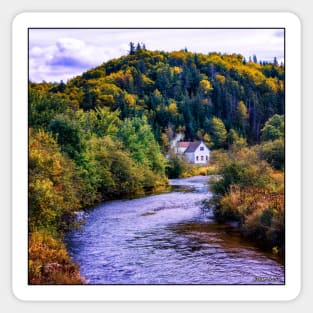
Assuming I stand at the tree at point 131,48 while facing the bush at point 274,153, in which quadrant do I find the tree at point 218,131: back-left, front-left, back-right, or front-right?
front-left

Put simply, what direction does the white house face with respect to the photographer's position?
facing the viewer and to the right of the viewer

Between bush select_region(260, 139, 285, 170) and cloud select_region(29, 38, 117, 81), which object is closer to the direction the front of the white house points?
the bush

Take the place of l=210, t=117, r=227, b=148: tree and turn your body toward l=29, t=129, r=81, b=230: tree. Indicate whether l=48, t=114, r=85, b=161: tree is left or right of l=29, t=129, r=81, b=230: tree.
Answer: right

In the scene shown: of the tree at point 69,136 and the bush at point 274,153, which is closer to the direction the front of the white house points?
the bush
